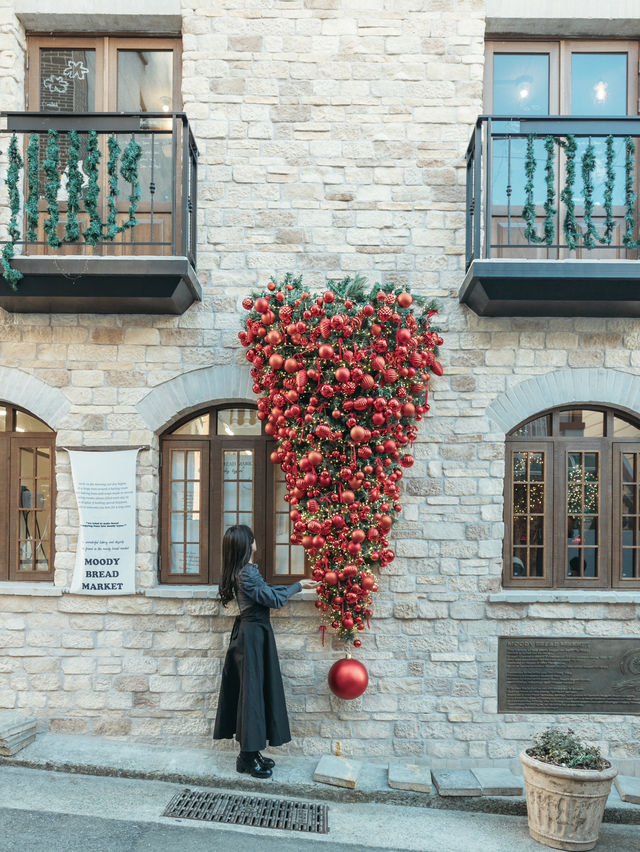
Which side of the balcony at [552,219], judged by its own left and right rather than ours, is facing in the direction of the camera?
front

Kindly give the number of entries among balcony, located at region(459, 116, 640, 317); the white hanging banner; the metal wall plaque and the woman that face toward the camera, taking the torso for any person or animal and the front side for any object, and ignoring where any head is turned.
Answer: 3

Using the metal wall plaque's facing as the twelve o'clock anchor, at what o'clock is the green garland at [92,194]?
The green garland is roughly at 2 o'clock from the metal wall plaque.

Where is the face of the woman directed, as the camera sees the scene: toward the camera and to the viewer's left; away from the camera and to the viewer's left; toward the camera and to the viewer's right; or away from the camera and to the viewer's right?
away from the camera and to the viewer's right

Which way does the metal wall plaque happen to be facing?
toward the camera

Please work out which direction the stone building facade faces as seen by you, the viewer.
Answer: facing the viewer

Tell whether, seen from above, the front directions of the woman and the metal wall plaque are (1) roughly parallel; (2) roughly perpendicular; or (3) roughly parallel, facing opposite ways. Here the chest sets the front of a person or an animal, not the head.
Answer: roughly perpendicular

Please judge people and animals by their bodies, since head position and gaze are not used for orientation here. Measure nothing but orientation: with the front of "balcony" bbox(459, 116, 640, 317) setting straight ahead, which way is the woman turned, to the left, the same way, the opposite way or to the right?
to the left
